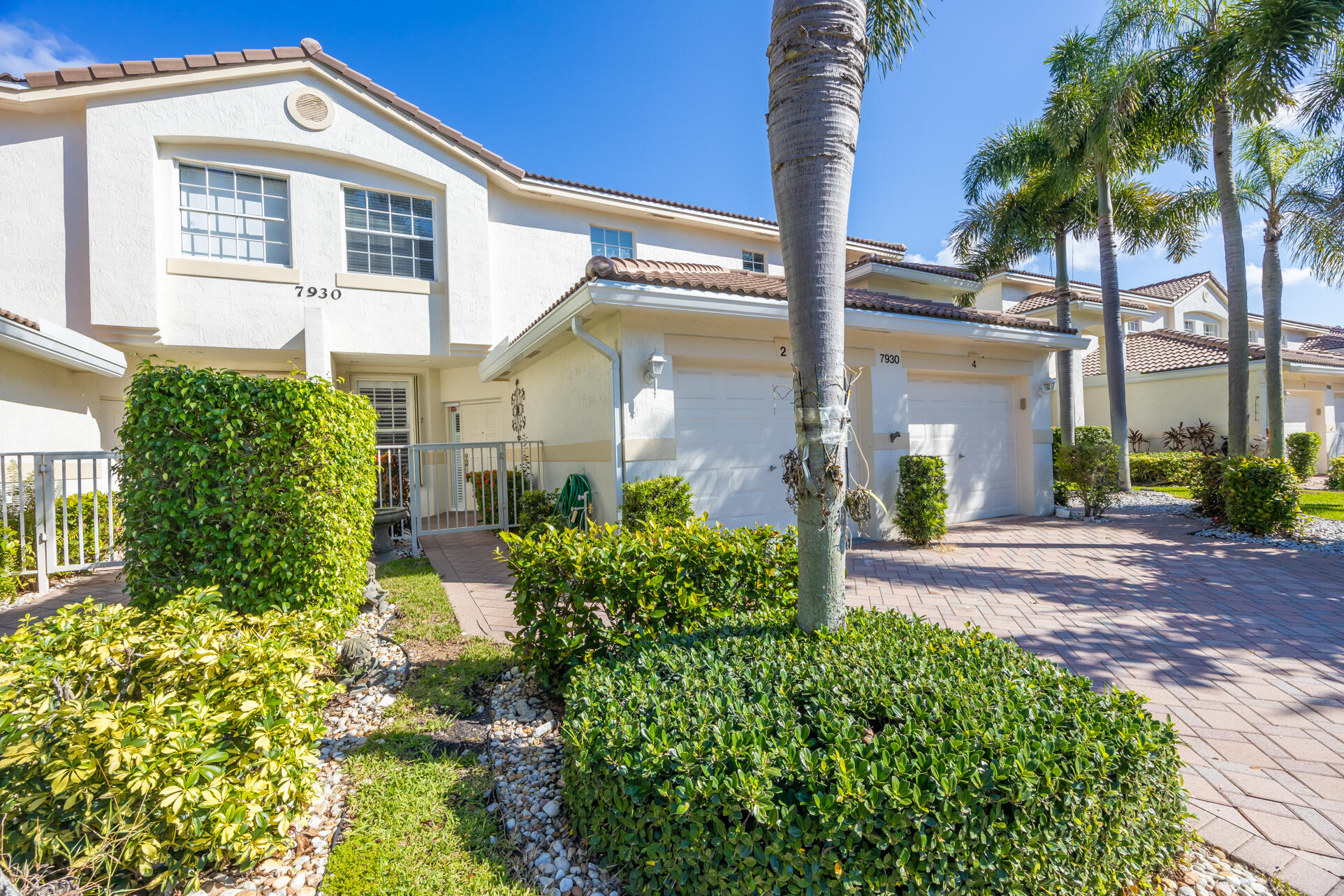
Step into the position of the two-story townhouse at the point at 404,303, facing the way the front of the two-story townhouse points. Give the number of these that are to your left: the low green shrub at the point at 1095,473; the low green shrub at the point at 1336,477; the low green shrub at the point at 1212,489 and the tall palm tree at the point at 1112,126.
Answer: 4

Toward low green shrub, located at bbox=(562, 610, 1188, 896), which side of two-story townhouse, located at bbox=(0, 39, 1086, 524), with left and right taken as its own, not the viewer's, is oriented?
front

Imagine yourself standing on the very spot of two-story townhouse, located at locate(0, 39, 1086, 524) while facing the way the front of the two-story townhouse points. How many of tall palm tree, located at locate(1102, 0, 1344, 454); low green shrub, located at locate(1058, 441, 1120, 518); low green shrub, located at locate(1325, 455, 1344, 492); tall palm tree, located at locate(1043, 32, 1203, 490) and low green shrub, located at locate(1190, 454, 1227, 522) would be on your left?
5

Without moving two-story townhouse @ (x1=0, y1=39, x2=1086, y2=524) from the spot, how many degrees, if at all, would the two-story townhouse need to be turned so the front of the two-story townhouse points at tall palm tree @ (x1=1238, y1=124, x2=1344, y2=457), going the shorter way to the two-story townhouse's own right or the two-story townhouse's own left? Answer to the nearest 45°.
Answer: approximately 90° to the two-story townhouse's own left

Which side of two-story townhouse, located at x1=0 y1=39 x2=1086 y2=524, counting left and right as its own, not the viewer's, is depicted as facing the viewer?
front

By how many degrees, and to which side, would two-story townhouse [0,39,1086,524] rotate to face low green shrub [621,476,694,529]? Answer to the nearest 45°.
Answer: approximately 45° to its left

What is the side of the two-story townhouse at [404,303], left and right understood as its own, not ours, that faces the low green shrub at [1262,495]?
left

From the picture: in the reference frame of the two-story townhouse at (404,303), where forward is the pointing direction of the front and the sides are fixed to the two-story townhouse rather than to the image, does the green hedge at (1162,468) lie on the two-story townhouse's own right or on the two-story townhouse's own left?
on the two-story townhouse's own left

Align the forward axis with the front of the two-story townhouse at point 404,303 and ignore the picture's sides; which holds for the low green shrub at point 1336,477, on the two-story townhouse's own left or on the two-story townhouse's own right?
on the two-story townhouse's own left

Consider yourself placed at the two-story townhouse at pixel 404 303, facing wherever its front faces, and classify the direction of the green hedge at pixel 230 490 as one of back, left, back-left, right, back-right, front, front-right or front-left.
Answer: front

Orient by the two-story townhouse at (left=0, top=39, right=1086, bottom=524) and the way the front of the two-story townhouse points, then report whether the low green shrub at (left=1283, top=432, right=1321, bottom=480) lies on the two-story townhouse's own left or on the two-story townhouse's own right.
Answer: on the two-story townhouse's own left

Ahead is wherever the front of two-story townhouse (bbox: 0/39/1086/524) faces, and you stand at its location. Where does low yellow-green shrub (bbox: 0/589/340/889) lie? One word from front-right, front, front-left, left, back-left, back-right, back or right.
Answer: front
